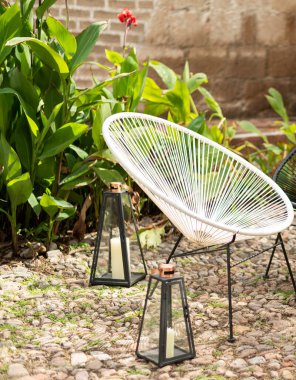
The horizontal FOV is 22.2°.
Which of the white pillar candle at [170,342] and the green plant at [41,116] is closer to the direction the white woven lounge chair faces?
the white pillar candle

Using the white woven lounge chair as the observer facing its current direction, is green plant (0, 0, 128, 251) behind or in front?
behind

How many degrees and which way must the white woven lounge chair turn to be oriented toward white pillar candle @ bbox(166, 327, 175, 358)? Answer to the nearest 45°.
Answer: approximately 45° to its right

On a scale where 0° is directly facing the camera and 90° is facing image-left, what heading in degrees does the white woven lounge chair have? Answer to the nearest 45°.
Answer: approximately 315°
